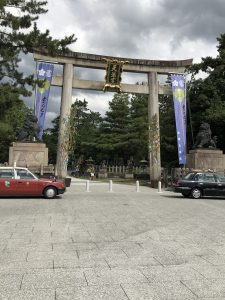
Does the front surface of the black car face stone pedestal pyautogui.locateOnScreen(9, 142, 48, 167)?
no

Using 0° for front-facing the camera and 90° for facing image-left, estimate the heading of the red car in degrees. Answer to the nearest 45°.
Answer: approximately 270°

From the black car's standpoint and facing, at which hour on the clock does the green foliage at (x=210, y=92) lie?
The green foliage is roughly at 9 o'clock from the black car.

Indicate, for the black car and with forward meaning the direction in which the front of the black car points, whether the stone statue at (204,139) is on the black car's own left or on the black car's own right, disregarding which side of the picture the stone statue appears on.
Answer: on the black car's own left

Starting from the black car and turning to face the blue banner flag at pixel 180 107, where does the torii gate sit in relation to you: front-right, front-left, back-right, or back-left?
front-left

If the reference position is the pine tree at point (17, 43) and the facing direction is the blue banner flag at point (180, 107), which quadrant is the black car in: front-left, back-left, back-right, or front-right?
front-right

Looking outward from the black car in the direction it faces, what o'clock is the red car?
The red car is roughly at 5 o'clock from the black car.
